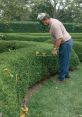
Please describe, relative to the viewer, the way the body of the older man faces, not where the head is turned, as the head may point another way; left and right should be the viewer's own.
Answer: facing to the left of the viewer
